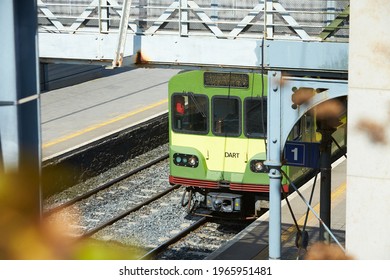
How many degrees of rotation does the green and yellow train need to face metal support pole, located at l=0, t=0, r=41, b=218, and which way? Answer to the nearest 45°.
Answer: approximately 45° to its left

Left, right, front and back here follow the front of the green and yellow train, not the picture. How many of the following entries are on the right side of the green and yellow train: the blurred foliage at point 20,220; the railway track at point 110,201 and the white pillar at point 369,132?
1

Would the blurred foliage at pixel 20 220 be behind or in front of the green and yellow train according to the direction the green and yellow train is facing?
in front

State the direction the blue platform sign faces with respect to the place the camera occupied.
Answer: facing the viewer

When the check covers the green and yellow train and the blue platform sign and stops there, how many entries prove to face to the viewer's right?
0

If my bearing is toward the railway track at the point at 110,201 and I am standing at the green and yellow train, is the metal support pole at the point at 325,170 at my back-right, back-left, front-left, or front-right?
back-left

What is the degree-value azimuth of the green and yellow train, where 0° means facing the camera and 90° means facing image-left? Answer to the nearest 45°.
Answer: approximately 45°

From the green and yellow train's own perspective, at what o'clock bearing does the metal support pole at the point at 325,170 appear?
The metal support pole is roughly at 10 o'clock from the green and yellow train.
